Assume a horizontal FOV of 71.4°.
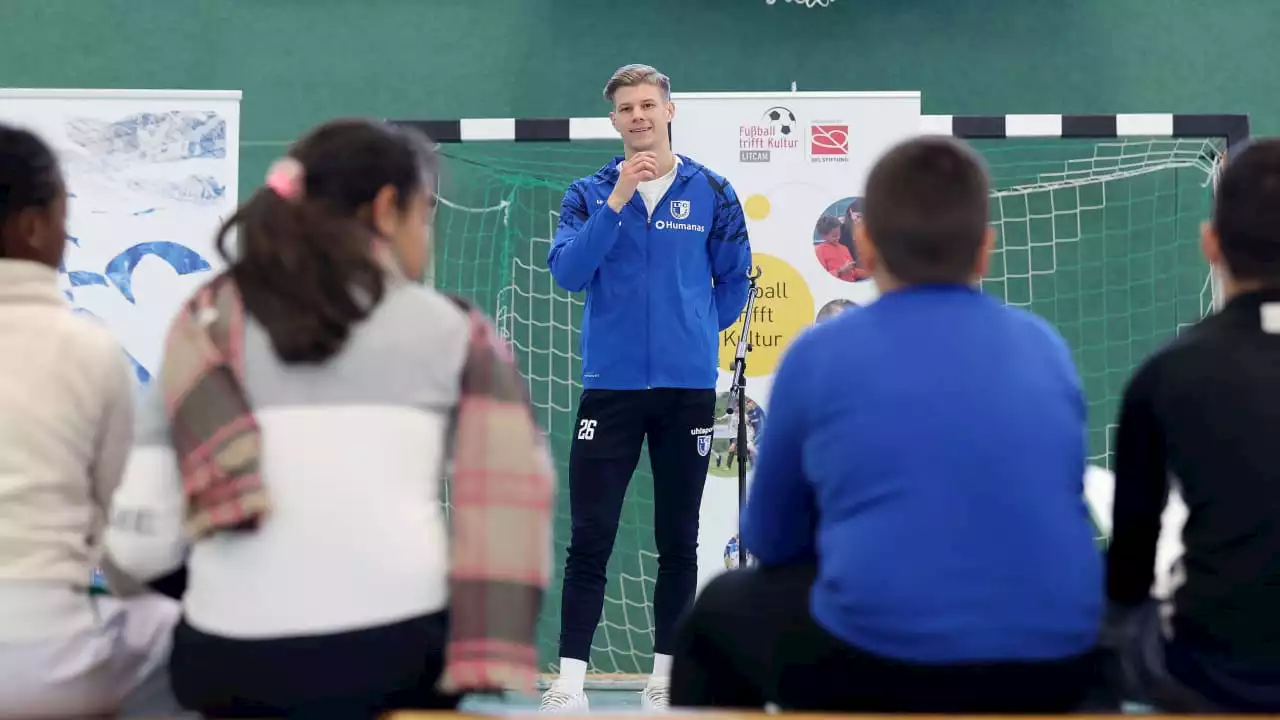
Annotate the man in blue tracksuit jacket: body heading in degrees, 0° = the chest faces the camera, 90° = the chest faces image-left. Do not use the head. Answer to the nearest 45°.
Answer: approximately 0°

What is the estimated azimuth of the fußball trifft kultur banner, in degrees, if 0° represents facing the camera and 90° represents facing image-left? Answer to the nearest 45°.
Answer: approximately 0°

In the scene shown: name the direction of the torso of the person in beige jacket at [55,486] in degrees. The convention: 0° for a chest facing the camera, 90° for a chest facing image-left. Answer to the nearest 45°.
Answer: approximately 225°

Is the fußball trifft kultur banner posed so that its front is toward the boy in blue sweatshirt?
yes

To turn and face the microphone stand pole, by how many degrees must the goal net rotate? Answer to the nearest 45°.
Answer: approximately 45° to its right

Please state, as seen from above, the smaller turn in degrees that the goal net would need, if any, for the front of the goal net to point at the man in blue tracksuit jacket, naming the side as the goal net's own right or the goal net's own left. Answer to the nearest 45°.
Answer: approximately 45° to the goal net's own right
